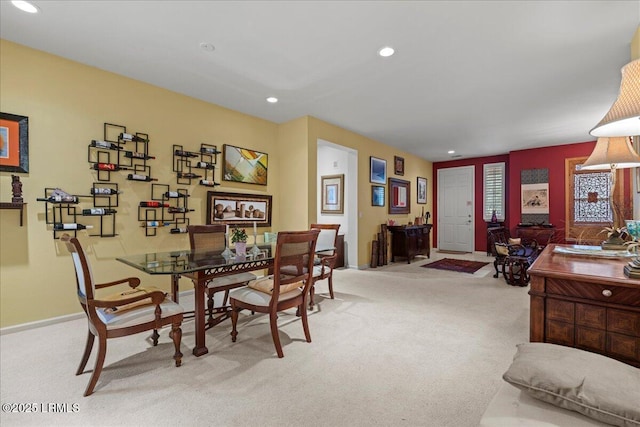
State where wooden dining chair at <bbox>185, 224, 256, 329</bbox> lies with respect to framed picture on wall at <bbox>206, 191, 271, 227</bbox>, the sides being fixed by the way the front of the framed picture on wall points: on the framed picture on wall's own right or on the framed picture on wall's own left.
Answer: on the framed picture on wall's own right

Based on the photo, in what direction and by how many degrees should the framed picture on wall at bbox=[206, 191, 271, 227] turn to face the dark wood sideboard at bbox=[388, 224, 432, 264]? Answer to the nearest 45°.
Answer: approximately 45° to its left

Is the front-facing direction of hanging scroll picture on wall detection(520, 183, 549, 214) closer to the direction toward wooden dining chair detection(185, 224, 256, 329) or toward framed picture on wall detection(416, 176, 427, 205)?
the wooden dining chair

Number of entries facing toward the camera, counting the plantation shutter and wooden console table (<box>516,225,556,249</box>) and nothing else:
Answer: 2

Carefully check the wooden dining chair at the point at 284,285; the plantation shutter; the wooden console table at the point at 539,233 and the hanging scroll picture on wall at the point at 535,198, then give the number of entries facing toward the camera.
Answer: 3

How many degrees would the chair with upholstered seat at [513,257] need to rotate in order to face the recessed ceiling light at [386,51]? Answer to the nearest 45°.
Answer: approximately 45° to its right

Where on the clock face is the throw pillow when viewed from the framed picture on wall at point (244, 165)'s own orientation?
The throw pillow is roughly at 1 o'clock from the framed picture on wall.

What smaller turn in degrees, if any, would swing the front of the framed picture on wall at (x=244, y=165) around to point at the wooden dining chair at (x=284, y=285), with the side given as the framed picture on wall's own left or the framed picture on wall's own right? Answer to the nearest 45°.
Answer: approximately 45° to the framed picture on wall's own right

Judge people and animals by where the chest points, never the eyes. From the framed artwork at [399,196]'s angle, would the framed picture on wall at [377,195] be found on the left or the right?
on its right

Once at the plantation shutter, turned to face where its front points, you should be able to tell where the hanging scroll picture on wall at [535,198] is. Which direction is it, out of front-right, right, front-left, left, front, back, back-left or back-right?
front-left
